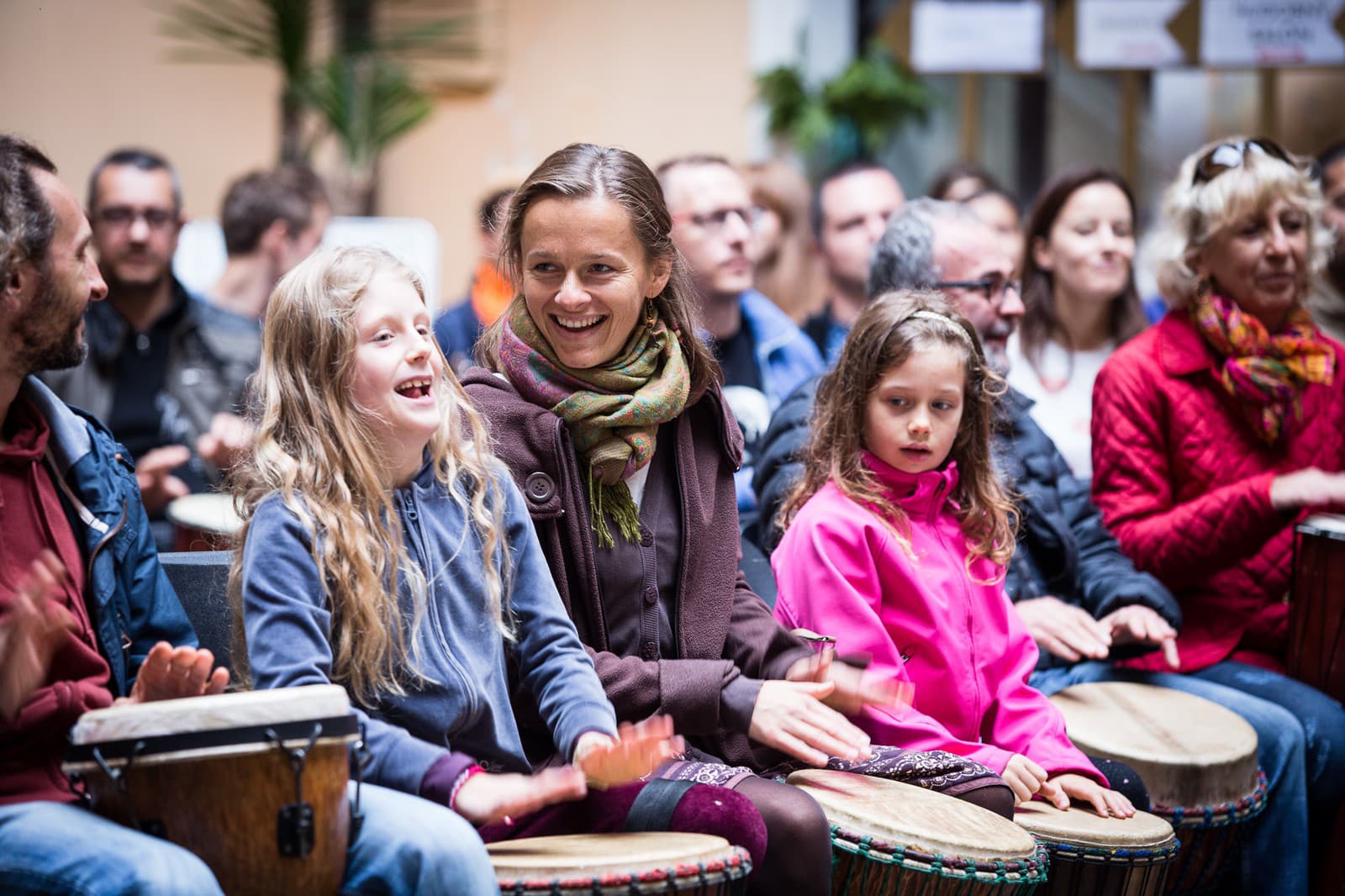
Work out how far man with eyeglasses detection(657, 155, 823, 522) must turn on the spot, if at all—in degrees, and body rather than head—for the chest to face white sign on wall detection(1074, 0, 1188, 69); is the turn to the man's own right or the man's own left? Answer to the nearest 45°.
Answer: approximately 90° to the man's own left

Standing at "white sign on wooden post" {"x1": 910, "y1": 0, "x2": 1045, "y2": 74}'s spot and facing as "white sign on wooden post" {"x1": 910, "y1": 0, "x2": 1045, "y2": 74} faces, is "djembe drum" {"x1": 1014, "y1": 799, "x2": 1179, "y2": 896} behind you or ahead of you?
ahead

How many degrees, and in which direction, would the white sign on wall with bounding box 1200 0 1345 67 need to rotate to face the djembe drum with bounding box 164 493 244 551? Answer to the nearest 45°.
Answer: approximately 45° to its right

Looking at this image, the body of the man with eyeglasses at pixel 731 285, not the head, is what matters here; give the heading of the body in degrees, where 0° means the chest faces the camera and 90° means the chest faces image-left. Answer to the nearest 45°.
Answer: approximately 315°

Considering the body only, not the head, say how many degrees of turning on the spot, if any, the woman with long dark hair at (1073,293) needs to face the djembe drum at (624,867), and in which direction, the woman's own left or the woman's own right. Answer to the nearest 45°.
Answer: approximately 45° to the woman's own right

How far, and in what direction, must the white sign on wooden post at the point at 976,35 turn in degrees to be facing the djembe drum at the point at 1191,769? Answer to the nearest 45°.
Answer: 0° — it already faces it

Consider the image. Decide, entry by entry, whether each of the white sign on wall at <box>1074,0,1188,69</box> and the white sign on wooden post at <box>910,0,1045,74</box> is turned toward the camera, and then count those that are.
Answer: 2
